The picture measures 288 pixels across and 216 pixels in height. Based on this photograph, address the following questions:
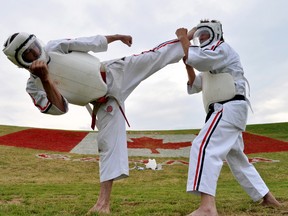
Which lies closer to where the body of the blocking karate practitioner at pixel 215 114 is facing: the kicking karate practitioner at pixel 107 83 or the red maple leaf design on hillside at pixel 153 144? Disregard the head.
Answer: the kicking karate practitioner

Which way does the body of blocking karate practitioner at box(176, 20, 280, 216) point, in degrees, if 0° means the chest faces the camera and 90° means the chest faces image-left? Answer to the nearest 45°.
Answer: approximately 90°

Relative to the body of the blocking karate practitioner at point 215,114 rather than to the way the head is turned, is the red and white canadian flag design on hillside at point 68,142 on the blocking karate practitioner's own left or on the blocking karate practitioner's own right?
on the blocking karate practitioner's own right

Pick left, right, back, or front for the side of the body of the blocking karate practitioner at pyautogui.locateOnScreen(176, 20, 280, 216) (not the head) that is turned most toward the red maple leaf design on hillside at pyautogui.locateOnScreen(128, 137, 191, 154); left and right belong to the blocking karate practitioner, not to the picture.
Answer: right

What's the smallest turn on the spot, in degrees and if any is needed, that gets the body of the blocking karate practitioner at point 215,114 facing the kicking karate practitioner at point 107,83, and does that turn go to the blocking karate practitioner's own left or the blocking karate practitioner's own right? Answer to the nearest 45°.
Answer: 0° — they already face them
